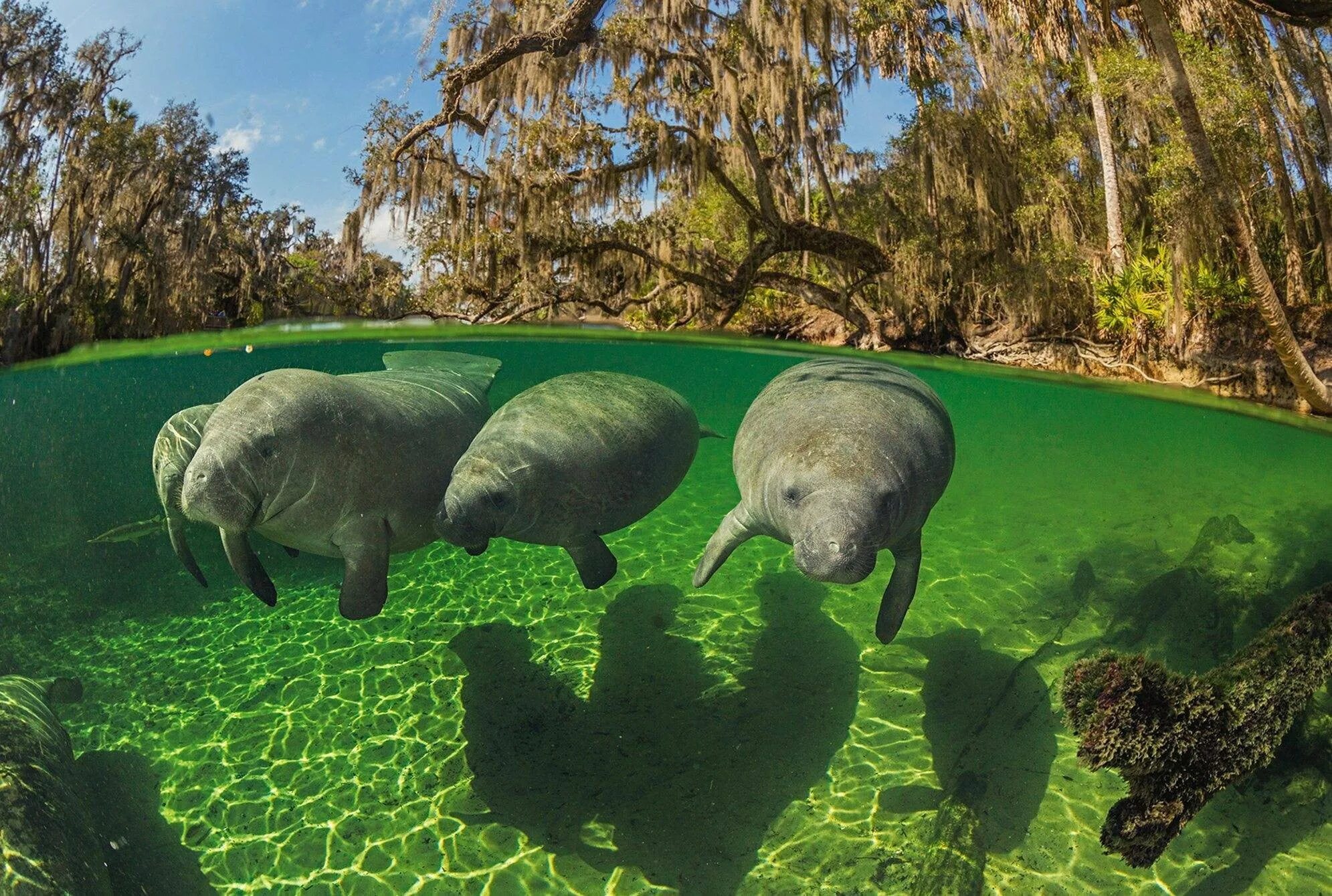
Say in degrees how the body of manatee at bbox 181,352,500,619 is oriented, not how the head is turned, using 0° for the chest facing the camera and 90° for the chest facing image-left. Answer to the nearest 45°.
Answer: approximately 45°

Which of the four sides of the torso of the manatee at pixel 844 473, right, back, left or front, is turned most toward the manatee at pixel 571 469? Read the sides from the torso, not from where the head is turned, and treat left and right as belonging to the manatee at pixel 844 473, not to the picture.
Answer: right

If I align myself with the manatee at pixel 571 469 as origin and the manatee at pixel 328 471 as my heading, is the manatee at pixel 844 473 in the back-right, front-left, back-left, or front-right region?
back-left

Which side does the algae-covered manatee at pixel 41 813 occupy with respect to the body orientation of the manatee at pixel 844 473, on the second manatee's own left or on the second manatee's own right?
on the second manatee's own right

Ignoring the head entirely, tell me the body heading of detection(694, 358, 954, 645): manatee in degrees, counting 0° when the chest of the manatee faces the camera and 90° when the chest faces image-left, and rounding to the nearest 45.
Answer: approximately 0°

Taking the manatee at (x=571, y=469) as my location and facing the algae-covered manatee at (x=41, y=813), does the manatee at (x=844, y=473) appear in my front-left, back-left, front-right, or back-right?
back-left
